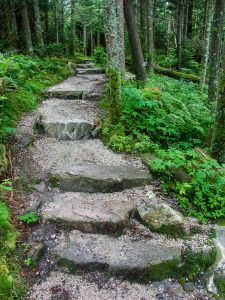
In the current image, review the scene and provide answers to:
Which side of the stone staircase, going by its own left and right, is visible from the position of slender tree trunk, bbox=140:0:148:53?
back

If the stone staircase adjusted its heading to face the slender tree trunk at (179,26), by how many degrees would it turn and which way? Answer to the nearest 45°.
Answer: approximately 180°

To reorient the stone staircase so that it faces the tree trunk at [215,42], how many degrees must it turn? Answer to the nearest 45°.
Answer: approximately 135° to its left

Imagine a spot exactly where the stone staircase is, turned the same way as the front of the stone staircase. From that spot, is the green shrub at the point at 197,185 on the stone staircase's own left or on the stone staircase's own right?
on the stone staircase's own left

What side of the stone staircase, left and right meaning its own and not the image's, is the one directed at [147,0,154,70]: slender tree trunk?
back

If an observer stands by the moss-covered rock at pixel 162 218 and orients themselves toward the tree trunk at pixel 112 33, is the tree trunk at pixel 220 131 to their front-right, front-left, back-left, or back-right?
front-right

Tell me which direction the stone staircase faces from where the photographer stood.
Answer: facing the viewer
